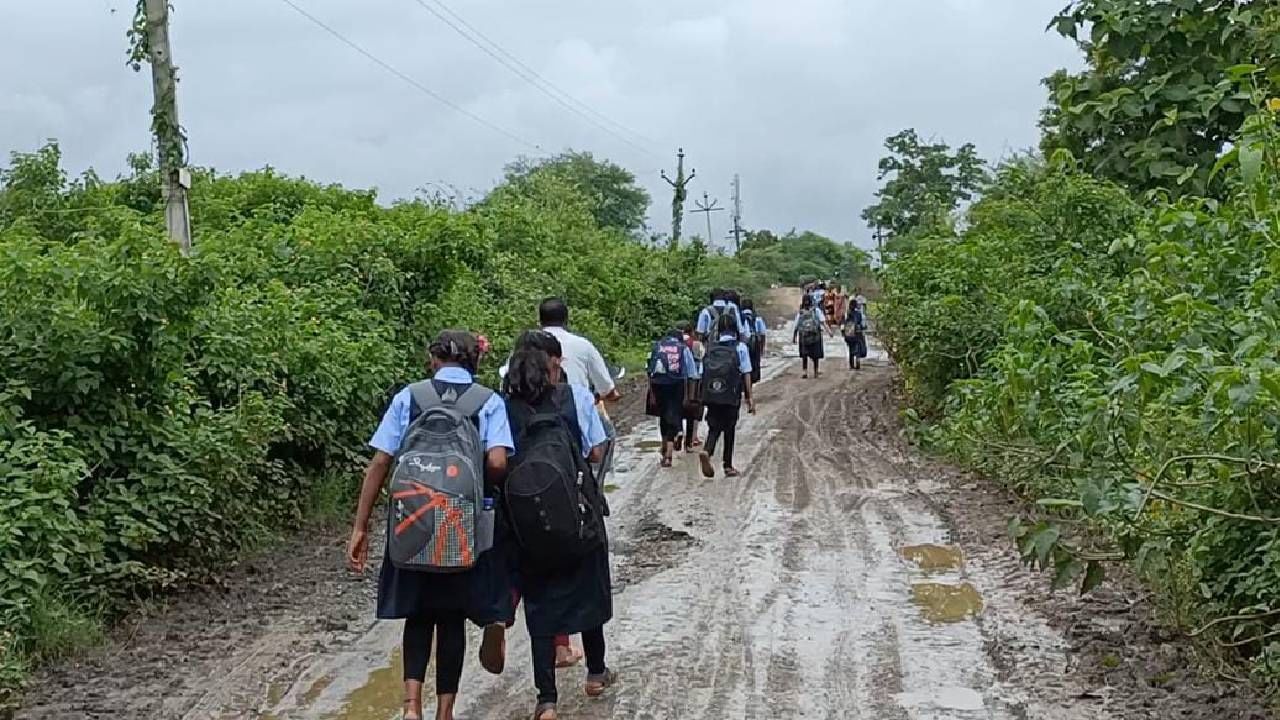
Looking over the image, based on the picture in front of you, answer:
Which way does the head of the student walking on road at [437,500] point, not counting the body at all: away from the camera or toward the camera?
away from the camera

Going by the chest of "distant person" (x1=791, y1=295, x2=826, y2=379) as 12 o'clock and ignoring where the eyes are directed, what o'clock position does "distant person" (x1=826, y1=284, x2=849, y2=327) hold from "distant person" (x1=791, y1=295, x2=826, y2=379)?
"distant person" (x1=826, y1=284, x2=849, y2=327) is roughly at 12 o'clock from "distant person" (x1=791, y1=295, x2=826, y2=379).

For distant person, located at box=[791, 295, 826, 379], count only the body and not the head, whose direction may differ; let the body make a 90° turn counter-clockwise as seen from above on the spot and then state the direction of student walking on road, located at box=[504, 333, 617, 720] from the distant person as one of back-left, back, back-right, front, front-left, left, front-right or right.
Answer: left

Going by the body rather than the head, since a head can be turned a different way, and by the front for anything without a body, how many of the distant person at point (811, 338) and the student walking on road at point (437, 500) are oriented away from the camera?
2

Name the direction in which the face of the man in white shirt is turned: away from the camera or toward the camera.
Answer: away from the camera

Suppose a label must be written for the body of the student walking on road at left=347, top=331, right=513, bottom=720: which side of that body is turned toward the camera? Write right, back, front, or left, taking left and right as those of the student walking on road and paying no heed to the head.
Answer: back

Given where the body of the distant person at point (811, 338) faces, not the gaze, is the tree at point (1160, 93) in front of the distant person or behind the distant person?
behind

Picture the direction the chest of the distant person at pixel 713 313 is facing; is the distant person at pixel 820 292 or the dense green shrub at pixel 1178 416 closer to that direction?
the distant person

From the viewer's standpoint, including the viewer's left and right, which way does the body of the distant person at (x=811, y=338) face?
facing away from the viewer

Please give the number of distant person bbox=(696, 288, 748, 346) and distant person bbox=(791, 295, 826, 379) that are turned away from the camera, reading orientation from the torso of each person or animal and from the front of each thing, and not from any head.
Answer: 2

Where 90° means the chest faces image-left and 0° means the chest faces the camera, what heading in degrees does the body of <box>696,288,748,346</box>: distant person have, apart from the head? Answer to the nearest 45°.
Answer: approximately 180°
